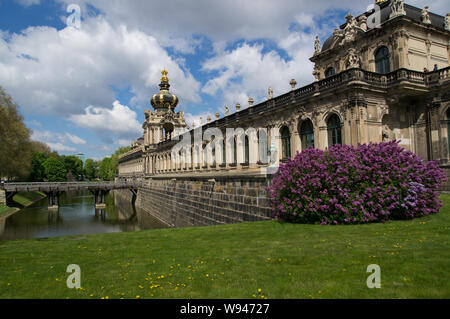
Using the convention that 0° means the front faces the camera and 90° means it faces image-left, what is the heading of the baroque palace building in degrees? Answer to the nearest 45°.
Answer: approximately 45°

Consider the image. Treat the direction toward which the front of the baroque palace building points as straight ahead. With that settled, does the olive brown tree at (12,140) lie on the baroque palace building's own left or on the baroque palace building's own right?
on the baroque palace building's own right

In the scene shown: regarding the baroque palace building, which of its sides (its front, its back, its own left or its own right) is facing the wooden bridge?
right
